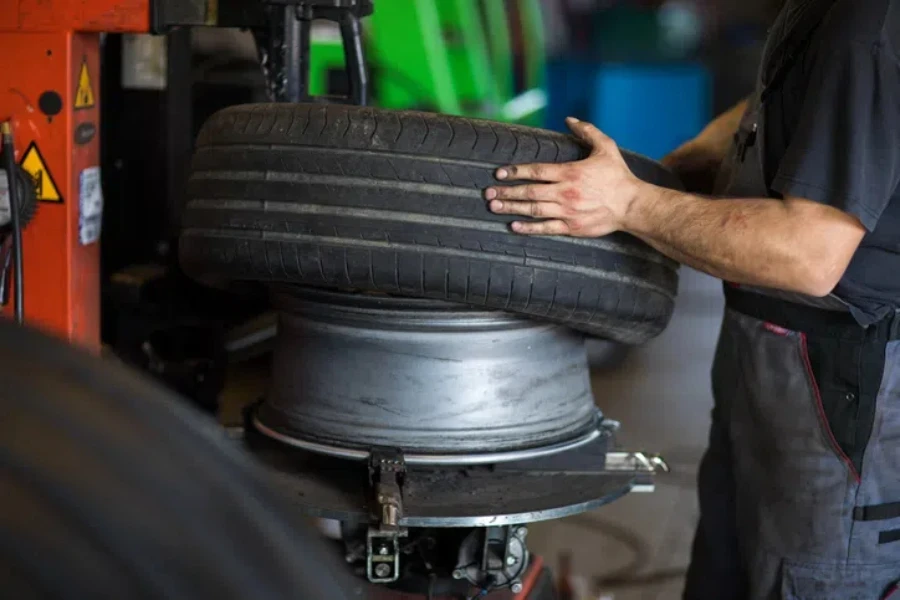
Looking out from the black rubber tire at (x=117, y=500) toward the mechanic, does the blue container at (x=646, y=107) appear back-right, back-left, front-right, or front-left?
front-left

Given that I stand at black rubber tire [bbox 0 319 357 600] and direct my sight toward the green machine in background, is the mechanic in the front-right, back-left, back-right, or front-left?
front-right

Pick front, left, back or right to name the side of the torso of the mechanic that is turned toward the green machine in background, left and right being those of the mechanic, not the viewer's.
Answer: right

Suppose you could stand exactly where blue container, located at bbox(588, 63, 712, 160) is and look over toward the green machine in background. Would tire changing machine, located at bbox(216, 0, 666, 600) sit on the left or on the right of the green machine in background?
left

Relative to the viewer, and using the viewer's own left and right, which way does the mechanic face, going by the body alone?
facing to the left of the viewer

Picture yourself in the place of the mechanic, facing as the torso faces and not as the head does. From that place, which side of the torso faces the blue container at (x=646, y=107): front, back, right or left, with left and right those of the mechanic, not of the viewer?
right

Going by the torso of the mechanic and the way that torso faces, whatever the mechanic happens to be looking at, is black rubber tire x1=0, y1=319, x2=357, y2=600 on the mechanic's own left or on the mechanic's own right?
on the mechanic's own left
